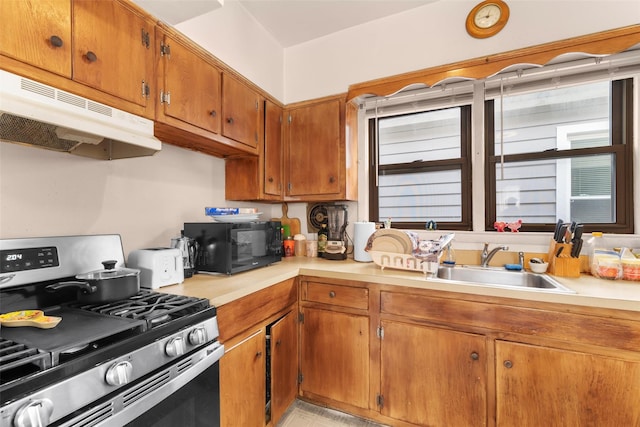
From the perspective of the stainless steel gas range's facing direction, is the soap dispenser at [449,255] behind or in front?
in front

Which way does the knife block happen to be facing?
toward the camera

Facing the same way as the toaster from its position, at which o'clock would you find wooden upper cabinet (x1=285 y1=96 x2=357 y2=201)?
The wooden upper cabinet is roughly at 10 o'clock from the toaster.

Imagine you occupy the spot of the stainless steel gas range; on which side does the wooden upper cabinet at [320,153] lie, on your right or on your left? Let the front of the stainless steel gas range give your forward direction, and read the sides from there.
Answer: on your left

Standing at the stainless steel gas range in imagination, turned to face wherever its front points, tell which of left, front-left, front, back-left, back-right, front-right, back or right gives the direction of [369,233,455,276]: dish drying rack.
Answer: front-left

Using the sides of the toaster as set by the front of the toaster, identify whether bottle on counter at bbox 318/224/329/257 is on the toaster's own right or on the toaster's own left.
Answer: on the toaster's own left

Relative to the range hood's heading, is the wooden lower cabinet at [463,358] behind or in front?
in front

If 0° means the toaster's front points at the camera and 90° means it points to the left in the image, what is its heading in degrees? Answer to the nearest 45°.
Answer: approximately 315°

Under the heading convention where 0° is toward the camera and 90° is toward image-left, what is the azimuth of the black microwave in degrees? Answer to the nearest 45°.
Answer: approximately 315°

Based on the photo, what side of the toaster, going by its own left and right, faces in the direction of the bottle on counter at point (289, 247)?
left

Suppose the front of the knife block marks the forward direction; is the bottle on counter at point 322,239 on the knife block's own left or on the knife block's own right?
on the knife block's own right

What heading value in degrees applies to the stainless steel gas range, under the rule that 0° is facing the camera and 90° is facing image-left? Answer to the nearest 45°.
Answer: approximately 315°

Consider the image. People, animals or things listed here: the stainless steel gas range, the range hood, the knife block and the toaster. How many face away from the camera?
0

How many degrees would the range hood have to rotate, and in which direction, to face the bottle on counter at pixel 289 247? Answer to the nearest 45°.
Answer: approximately 90° to its left

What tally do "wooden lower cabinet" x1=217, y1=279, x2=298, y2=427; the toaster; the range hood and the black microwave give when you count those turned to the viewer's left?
0

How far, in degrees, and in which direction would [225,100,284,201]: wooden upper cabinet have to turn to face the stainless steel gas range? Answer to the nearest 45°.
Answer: approximately 90° to its right

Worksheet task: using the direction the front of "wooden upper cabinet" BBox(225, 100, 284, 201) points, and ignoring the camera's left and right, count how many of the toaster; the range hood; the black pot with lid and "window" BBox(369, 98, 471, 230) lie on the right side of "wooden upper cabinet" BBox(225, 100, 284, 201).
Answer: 3
